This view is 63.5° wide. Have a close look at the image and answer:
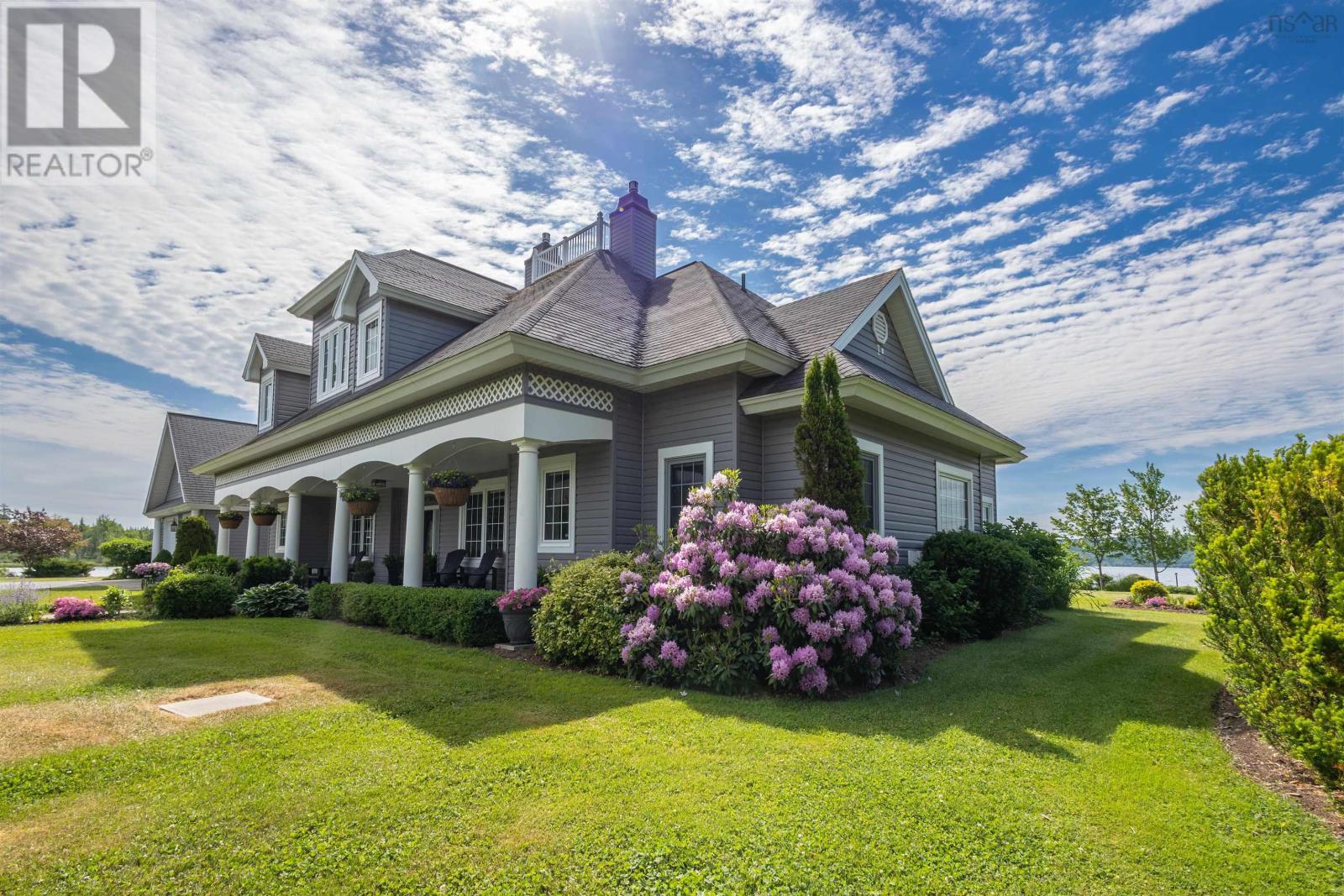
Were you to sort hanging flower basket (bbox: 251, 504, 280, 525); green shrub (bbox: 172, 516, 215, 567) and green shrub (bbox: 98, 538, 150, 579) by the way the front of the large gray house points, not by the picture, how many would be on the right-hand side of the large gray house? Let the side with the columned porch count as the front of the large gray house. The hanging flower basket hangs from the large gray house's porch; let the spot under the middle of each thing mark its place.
3

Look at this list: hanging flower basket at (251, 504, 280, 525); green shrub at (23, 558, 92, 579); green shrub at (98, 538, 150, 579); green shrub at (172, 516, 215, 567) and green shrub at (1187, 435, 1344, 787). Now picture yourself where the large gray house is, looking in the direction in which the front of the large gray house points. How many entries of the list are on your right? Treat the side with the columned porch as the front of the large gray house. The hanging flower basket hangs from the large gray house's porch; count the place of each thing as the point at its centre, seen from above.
4

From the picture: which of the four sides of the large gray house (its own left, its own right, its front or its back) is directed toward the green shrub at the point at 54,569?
right

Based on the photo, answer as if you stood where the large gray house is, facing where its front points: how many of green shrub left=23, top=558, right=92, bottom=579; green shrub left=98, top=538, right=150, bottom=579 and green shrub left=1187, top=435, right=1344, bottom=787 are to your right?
2

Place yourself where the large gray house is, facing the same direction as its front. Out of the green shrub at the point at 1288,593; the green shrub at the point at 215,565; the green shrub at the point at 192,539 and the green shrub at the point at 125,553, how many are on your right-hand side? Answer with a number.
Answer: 3

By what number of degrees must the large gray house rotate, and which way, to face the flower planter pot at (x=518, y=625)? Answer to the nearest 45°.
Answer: approximately 45° to its left

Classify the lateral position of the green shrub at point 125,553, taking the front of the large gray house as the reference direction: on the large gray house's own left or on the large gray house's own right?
on the large gray house's own right

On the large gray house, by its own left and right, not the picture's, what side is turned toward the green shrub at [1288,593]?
left

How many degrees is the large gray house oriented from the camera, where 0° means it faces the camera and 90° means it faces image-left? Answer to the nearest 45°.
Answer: approximately 45°

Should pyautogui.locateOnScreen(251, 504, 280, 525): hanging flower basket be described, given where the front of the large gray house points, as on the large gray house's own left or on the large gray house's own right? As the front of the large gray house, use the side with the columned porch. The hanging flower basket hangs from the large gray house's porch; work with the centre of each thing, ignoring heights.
on the large gray house's own right

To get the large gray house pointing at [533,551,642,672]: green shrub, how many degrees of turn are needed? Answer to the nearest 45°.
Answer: approximately 45° to its left

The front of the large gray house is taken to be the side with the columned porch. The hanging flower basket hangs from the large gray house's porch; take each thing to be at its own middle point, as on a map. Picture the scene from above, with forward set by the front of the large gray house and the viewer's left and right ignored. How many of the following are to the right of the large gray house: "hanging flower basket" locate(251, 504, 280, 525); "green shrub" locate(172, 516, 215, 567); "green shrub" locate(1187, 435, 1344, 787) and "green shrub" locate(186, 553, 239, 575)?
3
